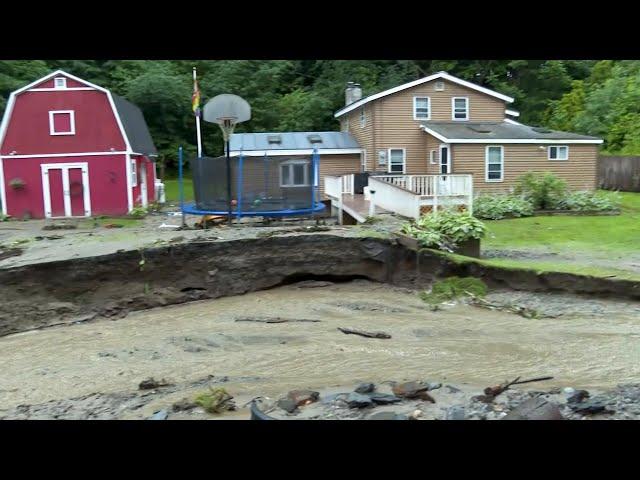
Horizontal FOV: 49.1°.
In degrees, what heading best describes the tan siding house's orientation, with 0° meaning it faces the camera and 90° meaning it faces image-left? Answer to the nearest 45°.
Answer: approximately 0°

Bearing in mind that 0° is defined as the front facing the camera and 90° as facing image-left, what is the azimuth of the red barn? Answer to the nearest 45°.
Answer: approximately 0°

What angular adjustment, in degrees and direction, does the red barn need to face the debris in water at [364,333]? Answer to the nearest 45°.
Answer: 0° — it already faces it

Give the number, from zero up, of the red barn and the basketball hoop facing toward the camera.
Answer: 2

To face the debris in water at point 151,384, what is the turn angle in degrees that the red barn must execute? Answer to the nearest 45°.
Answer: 0° — it already faces it

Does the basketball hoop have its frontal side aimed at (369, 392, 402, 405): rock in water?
yes

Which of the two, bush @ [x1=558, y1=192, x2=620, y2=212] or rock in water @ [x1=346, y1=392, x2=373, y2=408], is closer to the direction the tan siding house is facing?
the rock in water

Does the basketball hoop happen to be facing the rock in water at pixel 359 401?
yes
